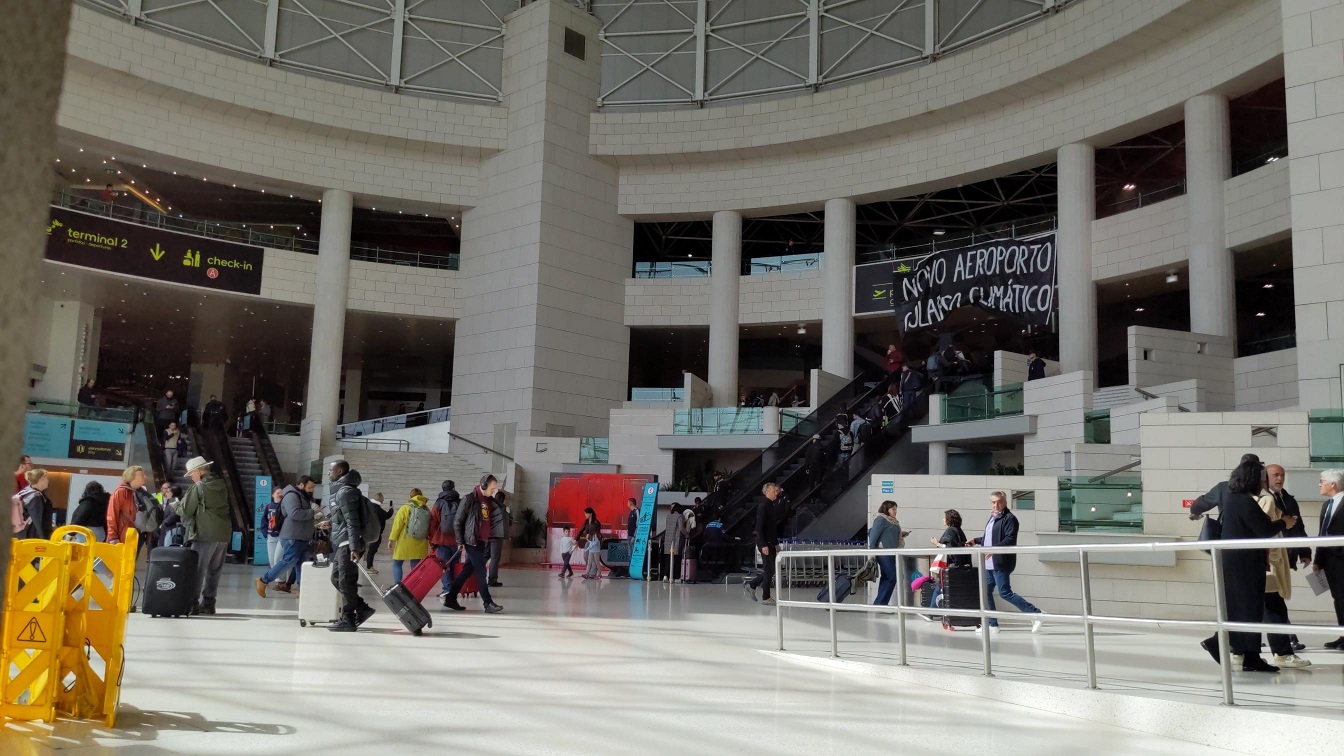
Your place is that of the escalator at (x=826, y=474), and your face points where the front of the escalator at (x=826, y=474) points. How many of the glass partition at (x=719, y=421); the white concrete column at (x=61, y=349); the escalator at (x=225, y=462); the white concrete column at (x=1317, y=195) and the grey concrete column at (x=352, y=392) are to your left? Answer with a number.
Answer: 1

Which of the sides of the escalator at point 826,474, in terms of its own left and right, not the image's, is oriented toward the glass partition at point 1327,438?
left

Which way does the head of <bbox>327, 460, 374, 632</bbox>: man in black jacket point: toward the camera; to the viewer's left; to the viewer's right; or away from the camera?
to the viewer's left

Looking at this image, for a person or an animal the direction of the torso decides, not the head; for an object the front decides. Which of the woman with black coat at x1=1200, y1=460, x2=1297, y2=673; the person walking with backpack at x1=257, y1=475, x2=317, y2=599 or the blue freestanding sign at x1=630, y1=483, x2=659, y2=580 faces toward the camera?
the blue freestanding sign

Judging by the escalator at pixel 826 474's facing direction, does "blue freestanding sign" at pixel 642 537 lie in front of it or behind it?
in front

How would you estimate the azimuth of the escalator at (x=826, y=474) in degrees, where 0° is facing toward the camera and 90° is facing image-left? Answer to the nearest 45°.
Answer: approximately 45°

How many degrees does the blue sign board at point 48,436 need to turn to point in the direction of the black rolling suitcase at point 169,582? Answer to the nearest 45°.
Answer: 0° — it already faces it

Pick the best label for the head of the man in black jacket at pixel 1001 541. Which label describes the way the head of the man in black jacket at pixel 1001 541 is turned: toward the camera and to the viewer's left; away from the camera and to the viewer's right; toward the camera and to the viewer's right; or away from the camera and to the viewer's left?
toward the camera and to the viewer's left

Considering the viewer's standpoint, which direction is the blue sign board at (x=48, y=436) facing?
facing the viewer

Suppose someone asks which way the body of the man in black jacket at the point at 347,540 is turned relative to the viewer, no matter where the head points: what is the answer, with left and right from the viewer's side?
facing to the left of the viewer

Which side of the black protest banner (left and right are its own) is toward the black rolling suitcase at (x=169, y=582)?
front

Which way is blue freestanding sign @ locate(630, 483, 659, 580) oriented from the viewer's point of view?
toward the camera
